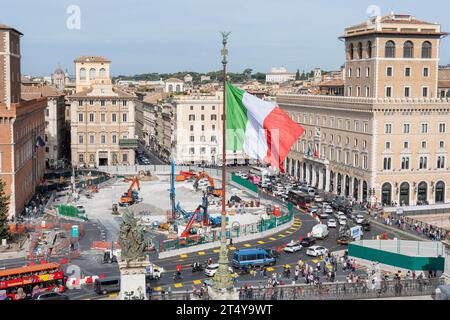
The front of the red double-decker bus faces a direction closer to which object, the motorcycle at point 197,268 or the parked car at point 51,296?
the motorcycle

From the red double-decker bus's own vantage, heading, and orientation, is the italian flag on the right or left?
on its right

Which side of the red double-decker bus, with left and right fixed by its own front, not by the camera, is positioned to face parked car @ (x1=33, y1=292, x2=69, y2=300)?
right

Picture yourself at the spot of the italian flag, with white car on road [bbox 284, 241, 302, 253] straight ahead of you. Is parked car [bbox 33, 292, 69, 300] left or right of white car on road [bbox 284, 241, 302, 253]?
left

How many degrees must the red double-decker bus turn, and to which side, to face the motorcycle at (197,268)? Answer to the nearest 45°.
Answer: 0° — it already faces it

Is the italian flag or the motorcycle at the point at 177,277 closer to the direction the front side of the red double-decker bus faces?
the motorcycle

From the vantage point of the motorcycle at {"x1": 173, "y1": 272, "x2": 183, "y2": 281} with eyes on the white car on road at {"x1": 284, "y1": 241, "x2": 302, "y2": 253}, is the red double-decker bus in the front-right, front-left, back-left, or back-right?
back-left

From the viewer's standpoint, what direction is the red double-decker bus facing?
to the viewer's right
